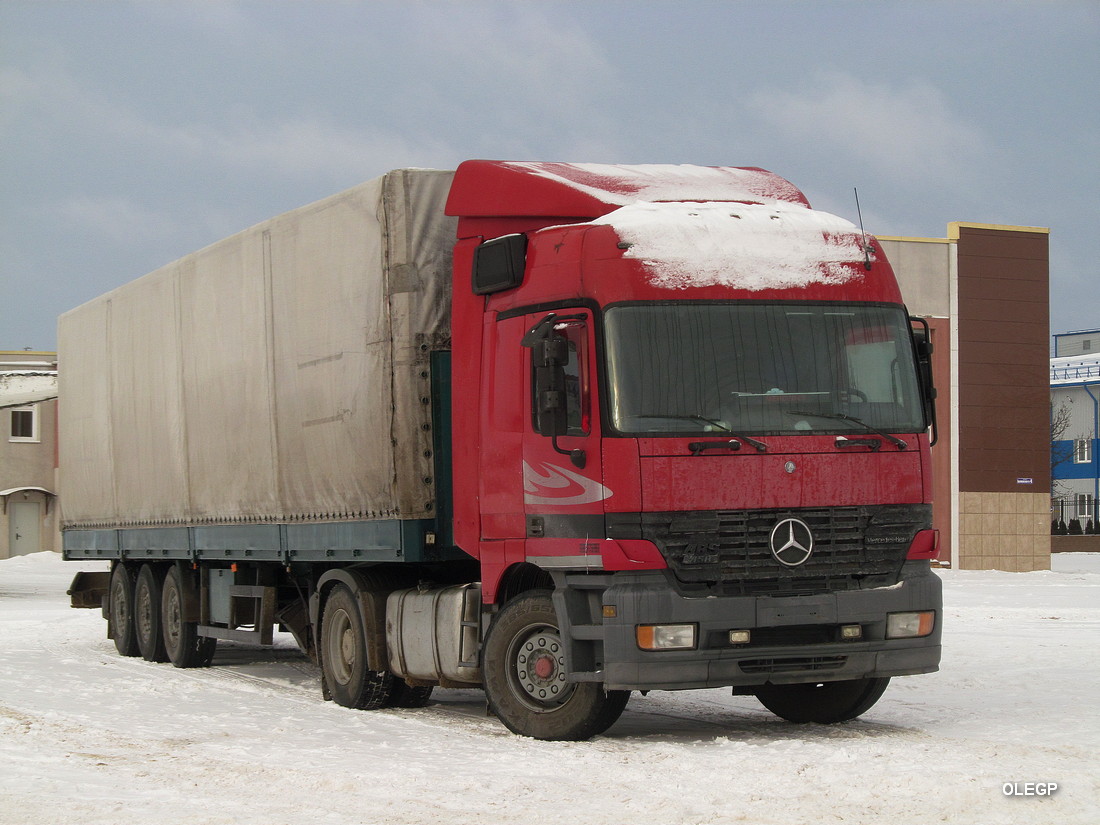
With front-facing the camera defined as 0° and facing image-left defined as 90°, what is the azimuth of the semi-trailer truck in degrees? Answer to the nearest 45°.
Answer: approximately 315°
